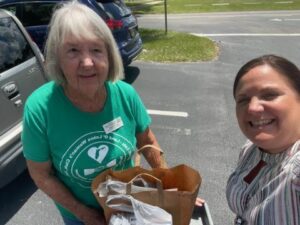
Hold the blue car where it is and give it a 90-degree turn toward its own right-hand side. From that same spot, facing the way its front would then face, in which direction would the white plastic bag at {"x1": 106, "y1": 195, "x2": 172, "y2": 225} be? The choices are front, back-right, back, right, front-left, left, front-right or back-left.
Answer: back-right

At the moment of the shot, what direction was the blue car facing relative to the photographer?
facing away from the viewer and to the left of the viewer

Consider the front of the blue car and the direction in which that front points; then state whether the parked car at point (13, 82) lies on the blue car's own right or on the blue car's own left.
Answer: on the blue car's own left

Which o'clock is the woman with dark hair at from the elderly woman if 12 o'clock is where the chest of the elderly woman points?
The woman with dark hair is roughly at 10 o'clock from the elderly woman.

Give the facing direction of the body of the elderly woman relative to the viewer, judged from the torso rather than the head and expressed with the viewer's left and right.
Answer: facing the viewer

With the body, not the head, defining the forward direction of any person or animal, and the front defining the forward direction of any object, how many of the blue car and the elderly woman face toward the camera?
1

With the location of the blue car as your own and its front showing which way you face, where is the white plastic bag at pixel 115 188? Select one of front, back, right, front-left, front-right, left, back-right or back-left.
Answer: back-left

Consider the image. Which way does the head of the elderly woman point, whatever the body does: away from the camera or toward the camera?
toward the camera

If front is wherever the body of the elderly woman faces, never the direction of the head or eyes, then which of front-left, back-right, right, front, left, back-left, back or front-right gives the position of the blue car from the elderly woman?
back
